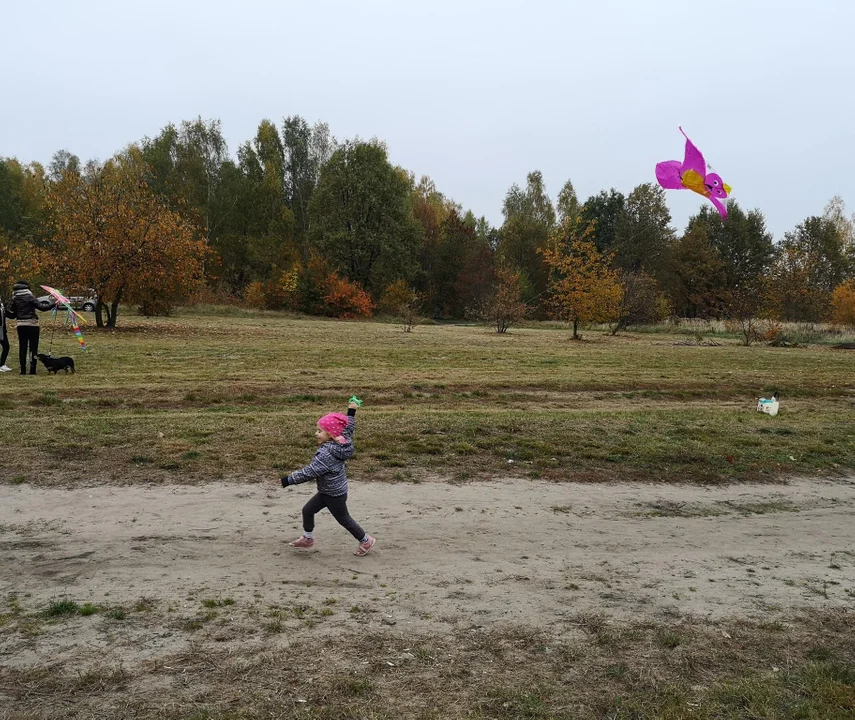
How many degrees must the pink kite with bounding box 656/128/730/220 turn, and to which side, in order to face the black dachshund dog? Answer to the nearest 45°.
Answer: approximately 180°

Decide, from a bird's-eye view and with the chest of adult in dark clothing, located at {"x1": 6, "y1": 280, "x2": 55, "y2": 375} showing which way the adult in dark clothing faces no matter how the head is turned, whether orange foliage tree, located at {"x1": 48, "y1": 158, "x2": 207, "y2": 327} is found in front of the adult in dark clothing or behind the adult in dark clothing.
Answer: in front

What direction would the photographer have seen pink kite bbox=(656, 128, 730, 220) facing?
facing to the right of the viewer

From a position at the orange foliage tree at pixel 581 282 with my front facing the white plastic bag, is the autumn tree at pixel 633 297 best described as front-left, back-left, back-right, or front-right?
back-left
